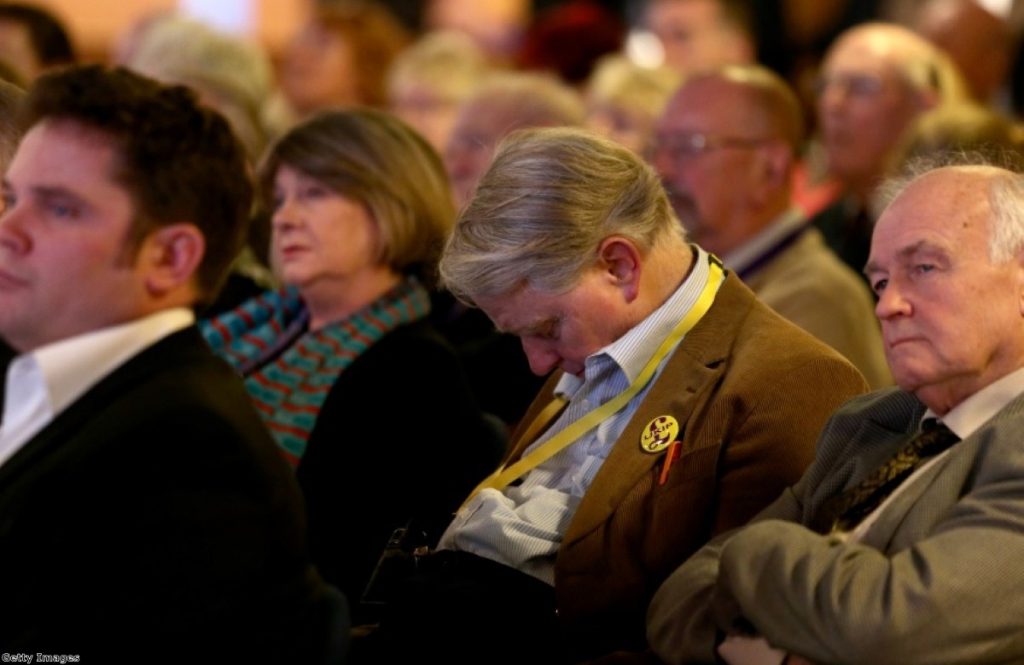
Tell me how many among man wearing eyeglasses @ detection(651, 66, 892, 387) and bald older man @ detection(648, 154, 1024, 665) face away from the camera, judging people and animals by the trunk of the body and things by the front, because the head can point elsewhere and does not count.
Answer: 0

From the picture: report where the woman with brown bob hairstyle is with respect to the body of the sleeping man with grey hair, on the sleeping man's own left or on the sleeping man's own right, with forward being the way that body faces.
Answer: on the sleeping man's own right

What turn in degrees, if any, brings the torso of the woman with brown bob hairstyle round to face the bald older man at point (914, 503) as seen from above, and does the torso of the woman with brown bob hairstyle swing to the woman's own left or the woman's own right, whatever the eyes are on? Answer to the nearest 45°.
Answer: approximately 90° to the woman's own left

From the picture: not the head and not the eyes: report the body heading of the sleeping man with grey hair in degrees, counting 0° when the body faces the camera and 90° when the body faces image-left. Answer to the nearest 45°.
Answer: approximately 45°

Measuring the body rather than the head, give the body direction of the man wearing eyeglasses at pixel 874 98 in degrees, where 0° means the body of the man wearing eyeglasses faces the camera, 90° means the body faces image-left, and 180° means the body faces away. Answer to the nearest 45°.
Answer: approximately 45°

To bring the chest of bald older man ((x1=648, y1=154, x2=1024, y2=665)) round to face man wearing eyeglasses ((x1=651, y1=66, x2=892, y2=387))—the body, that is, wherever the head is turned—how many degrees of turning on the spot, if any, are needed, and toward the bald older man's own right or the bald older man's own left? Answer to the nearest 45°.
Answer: approximately 135° to the bald older man's own right

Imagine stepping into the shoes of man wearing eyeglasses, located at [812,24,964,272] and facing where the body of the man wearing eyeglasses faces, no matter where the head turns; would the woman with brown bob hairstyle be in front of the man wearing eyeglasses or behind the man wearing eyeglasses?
in front

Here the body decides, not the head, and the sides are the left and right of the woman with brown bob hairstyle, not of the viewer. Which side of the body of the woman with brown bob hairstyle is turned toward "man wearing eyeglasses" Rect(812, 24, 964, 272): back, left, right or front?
back

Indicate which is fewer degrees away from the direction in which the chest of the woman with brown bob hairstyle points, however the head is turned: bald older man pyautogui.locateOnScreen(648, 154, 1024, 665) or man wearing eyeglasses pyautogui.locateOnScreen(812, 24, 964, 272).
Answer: the bald older man

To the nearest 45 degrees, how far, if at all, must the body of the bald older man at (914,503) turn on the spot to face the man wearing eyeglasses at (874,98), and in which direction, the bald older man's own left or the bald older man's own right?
approximately 135° to the bald older man's own right

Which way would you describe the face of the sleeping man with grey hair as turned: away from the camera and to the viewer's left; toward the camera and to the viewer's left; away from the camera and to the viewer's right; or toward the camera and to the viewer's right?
toward the camera and to the viewer's left

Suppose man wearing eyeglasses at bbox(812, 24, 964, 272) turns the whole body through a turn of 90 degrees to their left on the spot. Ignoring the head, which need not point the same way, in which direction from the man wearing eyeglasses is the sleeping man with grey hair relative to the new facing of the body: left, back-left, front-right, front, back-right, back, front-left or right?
front-right

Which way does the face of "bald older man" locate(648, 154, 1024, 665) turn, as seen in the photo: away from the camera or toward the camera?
toward the camera

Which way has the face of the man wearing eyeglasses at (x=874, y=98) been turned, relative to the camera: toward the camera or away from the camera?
toward the camera

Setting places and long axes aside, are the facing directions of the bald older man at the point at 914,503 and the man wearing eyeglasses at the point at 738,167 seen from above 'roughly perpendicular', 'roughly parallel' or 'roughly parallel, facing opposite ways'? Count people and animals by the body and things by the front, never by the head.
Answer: roughly parallel

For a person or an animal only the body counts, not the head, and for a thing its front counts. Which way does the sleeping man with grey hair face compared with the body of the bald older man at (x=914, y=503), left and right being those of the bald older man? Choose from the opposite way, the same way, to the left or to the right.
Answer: the same way

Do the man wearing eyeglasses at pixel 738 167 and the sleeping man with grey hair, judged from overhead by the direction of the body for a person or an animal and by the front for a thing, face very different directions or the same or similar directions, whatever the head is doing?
same or similar directions

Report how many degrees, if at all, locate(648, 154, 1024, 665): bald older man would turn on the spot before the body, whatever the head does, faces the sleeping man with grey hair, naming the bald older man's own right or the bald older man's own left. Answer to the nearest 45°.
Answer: approximately 90° to the bald older man's own right

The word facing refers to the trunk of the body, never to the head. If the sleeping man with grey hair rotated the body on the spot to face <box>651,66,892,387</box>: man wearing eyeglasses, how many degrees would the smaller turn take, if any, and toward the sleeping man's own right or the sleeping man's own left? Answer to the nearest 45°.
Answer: approximately 135° to the sleeping man's own right

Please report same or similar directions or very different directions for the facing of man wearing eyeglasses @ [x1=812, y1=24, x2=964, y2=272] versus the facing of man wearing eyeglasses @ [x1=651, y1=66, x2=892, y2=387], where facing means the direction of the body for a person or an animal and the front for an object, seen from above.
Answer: same or similar directions

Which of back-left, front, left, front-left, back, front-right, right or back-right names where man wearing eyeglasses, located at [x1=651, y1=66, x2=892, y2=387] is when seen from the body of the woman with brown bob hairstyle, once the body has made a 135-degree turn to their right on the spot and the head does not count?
front-right

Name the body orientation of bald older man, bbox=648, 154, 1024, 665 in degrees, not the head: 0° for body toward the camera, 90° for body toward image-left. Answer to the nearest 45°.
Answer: approximately 45°

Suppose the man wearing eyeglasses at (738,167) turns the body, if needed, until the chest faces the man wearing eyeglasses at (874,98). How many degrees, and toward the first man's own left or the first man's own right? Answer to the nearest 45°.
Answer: approximately 135° to the first man's own right
